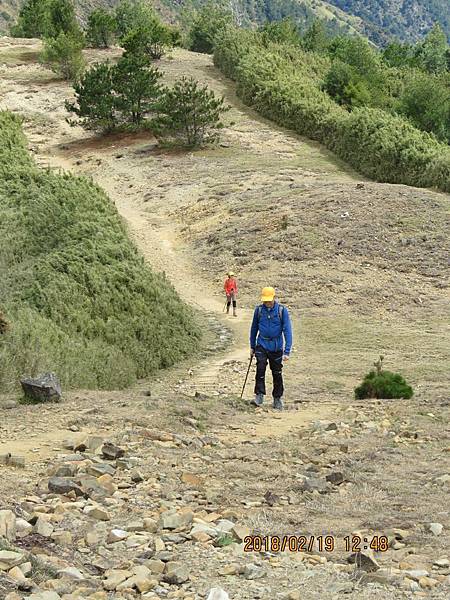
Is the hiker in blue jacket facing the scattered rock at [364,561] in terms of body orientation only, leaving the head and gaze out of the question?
yes

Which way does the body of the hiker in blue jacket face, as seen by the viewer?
toward the camera

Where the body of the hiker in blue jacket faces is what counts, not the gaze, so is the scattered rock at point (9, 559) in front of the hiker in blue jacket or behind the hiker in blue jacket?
in front

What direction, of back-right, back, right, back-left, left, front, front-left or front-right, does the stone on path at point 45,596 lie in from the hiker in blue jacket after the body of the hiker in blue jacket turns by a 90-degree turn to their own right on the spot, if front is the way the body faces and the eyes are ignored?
left

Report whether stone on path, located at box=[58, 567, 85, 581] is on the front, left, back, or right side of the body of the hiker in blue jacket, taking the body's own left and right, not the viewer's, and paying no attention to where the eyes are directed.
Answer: front

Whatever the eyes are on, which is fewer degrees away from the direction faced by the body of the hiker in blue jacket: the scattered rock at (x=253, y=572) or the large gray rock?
the scattered rock

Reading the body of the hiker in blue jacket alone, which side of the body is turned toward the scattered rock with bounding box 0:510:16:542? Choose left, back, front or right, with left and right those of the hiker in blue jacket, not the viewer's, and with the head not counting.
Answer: front

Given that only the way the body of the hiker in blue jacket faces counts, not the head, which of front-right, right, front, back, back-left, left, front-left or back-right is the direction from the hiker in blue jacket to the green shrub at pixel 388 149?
back

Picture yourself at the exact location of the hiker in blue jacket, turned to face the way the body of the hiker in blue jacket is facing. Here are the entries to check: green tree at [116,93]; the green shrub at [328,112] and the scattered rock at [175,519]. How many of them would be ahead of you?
1

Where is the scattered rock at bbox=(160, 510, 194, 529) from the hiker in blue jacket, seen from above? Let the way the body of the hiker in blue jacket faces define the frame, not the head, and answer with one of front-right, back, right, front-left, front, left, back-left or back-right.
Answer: front

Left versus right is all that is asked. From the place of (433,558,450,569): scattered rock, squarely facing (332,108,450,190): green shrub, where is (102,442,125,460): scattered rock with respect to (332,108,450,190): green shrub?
left

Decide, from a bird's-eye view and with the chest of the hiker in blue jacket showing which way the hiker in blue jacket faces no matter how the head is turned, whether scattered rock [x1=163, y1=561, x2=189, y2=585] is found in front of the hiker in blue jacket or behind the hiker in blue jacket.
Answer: in front
